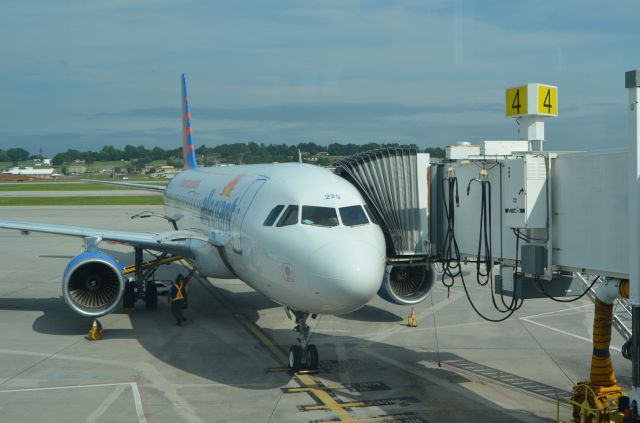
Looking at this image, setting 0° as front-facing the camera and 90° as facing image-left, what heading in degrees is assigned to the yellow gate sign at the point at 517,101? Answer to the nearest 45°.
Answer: approximately 45°

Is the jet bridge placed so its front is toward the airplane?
yes

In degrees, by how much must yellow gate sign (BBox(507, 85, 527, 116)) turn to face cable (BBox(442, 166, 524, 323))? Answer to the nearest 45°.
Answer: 0° — it already faces it

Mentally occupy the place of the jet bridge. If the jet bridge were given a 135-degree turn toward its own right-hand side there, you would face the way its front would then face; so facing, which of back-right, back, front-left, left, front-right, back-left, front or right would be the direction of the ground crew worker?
left

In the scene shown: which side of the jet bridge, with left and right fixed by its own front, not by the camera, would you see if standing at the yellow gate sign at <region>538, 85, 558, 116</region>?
back

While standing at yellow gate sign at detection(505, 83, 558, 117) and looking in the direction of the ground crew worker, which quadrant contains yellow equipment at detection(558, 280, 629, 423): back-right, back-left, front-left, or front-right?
back-left

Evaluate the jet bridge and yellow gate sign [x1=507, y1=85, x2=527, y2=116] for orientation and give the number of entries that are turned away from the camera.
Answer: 0

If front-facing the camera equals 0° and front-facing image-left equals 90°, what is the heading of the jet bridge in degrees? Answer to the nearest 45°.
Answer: approximately 90°
